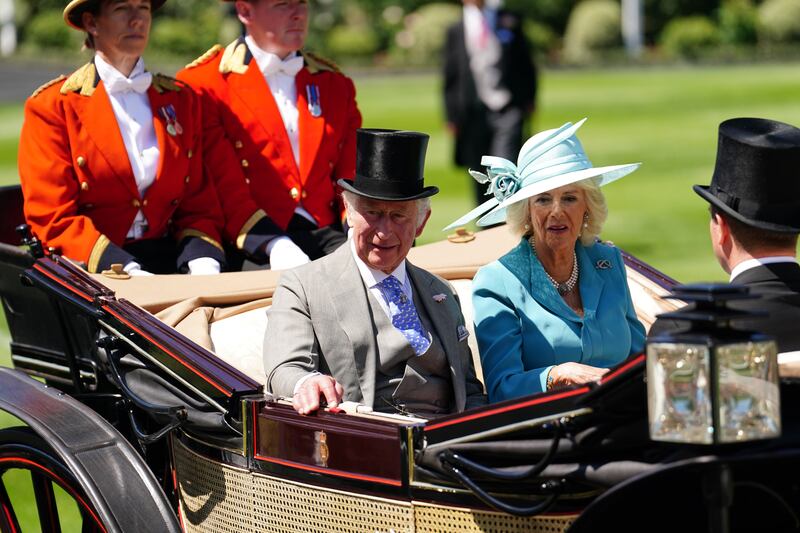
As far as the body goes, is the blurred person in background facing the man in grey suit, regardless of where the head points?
yes

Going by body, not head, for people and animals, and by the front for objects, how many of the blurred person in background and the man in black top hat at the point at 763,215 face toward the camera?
1

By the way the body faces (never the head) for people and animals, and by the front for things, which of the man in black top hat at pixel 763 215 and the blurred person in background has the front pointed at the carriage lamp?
the blurred person in background

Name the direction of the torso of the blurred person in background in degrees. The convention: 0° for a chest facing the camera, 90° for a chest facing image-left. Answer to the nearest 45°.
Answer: approximately 0°

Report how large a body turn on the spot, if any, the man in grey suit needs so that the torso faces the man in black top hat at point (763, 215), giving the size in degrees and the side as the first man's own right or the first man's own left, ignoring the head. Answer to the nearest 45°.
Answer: approximately 45° to the first man's own left

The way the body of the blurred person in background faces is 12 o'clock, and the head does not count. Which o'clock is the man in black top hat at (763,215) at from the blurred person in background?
The man in black top hat is roughly at 12 o'clock from the blurred person in background.

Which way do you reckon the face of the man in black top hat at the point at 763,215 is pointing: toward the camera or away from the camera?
away from the camera

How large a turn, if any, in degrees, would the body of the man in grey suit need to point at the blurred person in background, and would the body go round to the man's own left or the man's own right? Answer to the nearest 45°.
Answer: approximately 135° to the man's own left

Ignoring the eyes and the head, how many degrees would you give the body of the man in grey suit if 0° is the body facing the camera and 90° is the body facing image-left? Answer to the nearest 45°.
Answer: approximately 315°

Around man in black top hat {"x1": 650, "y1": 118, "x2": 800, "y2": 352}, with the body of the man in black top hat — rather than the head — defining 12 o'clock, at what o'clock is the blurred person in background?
The blurred person in background is roughly at 1 o'clock from the man in black top hat.

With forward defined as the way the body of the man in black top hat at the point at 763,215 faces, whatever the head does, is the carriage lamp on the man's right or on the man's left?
on the man's left

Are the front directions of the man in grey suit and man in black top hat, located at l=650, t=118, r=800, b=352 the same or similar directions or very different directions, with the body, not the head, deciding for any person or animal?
very different directions
